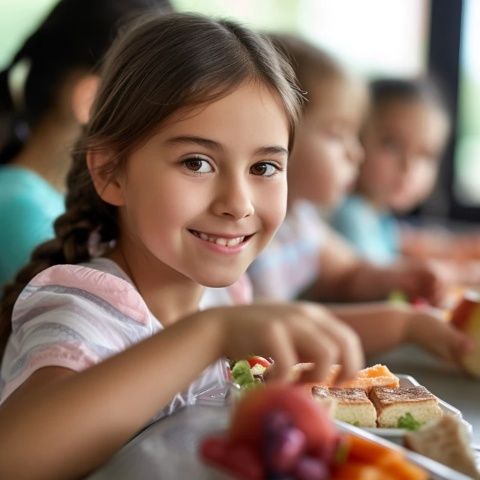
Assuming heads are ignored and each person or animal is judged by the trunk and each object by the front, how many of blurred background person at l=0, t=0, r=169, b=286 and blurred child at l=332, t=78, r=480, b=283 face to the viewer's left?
0

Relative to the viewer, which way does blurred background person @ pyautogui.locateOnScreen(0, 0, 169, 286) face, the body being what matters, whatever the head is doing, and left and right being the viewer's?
facing away from the viewer and to the right of the viewer

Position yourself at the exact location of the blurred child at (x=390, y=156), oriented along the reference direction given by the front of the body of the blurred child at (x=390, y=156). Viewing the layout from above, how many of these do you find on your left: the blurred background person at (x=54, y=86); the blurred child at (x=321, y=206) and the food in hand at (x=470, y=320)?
0

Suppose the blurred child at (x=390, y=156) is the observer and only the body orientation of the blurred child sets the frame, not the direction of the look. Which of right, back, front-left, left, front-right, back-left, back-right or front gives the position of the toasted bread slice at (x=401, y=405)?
front-right

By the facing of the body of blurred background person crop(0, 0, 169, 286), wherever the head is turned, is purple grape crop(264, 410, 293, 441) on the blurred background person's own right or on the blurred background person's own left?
on the blurred background person's own right

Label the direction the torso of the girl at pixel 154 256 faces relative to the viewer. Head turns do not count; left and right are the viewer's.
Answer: facing the viewer and to the right of the viewer

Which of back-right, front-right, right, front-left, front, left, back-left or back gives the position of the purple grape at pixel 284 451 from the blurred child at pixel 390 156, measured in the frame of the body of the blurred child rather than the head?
front-right

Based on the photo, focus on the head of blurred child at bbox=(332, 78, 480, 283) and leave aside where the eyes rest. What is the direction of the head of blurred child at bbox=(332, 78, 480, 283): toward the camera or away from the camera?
toward the camera

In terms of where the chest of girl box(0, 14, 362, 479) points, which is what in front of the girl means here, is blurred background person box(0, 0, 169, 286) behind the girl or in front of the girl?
behind

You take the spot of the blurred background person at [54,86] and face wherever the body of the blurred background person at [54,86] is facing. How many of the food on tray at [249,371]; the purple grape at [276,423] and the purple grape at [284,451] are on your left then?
0

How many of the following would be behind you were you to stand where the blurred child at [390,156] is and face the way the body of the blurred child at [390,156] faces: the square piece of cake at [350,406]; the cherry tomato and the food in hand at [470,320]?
0

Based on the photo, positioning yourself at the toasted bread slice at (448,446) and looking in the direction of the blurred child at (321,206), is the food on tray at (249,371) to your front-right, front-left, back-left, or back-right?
front-left

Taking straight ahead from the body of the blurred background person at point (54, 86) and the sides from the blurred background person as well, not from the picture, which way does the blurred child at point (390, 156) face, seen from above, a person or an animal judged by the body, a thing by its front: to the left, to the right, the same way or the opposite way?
to the right

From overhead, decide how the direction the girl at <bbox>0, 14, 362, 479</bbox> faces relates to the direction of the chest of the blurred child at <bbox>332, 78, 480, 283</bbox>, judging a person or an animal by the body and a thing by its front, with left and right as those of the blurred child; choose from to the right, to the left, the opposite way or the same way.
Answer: the same way
